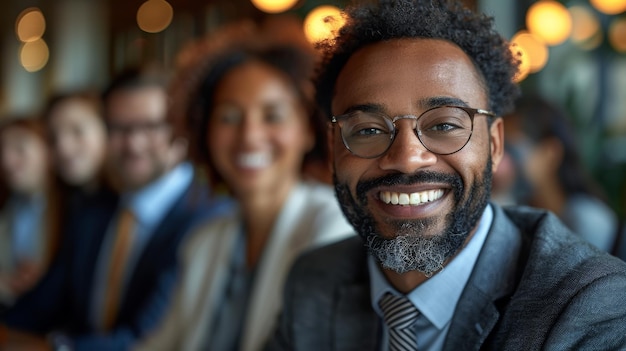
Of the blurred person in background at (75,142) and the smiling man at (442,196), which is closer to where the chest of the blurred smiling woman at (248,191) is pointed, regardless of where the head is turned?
the smiling man

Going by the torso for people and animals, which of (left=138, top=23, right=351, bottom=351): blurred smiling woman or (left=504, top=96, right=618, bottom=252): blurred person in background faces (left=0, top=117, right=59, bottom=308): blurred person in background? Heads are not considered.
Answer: (left=504, top=96, right=618, bottom=252): blurred person in background

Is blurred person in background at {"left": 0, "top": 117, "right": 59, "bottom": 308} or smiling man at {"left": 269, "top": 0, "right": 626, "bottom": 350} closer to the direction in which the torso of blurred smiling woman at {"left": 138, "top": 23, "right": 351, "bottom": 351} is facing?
the smiling man

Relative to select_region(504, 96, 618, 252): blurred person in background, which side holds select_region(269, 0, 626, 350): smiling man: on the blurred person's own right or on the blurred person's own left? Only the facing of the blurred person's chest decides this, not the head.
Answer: on the blurred person's own left

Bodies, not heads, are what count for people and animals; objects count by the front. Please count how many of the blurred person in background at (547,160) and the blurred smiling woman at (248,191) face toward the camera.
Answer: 1

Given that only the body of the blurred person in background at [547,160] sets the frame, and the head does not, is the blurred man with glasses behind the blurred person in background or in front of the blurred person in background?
in front

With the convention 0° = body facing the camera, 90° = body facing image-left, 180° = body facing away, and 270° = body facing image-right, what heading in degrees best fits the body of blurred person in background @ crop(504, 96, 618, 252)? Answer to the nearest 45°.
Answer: approximately 90°

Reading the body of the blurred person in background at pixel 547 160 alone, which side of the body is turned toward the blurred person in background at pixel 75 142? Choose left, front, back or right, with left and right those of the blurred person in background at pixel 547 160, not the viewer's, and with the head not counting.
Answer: front

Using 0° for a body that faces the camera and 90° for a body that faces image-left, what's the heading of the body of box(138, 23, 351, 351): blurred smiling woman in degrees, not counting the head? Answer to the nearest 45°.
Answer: approximately 0°

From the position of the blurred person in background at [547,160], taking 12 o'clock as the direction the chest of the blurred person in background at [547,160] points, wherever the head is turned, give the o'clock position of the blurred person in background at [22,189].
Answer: the blurred person in background at [22,189] is roughly at 12 o'clock from the blurred person in background at [547,160].
